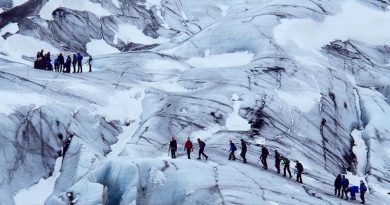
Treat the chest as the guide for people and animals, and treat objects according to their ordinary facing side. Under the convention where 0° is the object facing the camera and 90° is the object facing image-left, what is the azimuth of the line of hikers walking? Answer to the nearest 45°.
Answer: approximately 90°
